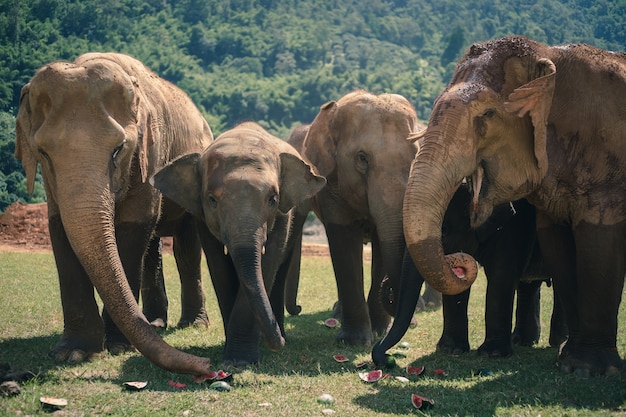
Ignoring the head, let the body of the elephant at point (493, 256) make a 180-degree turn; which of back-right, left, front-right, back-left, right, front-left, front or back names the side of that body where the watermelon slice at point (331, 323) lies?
left

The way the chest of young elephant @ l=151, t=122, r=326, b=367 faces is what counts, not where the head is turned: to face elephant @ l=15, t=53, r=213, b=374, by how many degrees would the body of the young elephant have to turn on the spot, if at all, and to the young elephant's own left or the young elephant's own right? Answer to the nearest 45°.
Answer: approximately 90° to the young elephant's own right

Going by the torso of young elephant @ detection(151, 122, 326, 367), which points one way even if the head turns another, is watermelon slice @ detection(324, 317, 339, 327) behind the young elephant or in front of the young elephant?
behind

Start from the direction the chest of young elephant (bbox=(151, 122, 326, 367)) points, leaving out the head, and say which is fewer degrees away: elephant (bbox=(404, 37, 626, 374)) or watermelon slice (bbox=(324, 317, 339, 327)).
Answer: the elephant

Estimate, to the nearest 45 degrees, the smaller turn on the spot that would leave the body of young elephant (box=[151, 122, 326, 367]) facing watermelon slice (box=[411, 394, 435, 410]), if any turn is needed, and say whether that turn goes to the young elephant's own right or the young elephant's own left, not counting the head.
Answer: approximately 45° to the young elephant's own left

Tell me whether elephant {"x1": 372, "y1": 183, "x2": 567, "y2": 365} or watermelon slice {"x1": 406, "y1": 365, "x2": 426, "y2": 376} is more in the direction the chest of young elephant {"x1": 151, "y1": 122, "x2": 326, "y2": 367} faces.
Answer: the watermelon slice

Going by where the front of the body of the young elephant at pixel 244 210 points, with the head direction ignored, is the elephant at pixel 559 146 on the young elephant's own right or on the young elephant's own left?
on the young elephant's own left

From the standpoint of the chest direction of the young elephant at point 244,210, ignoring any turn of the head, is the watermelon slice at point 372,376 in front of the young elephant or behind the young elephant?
in front

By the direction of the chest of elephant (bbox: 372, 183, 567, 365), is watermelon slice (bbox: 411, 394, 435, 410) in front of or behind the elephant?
in front

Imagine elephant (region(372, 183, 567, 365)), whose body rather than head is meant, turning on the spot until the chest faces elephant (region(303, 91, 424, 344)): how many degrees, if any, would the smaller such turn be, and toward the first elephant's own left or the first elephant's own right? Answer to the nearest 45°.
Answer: approximately 90° to the first elephant's own right

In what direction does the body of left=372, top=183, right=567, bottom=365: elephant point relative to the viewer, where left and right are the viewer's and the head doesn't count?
facing the viewer and to the left of the viewer

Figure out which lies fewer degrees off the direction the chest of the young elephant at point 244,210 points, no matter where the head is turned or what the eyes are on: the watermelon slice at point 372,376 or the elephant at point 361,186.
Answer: the watermelon slice

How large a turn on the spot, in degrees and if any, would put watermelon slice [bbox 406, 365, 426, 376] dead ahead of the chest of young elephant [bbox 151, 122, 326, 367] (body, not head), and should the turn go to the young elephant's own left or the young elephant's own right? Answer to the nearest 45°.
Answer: approximately 45° to the young elephant's own left

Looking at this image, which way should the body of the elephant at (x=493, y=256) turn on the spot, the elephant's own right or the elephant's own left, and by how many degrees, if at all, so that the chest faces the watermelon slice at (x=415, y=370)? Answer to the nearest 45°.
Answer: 0° — it already faces it

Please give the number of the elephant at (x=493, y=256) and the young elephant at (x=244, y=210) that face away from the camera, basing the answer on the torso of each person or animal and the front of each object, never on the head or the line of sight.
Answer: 0
